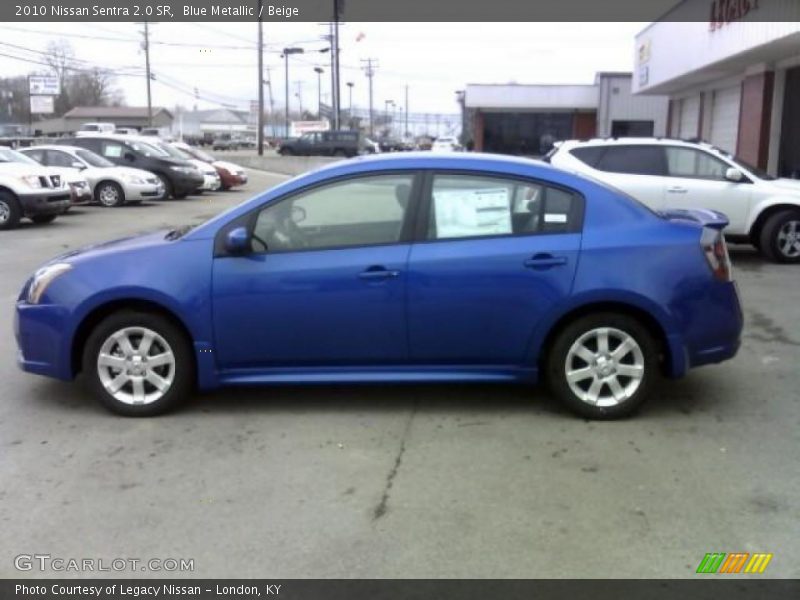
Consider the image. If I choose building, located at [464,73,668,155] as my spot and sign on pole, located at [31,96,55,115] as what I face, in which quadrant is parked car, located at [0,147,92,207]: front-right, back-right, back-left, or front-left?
front-left

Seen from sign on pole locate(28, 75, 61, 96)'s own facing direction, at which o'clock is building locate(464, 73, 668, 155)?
The building is roughly at 10 o'clock from the sign on pole.

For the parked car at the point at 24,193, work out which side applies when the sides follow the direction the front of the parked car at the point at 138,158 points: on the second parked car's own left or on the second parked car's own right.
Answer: on the second parked car's own right

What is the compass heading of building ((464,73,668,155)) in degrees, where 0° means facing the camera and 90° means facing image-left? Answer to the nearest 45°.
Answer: approximately 0°

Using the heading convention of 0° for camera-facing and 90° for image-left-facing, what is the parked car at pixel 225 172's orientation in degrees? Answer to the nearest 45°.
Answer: approximately 315°

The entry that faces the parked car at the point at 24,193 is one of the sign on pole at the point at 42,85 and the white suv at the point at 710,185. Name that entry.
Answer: the sign on pole

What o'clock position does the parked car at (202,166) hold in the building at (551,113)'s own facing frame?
The parked car is roughly at 1 o'clock from the building.

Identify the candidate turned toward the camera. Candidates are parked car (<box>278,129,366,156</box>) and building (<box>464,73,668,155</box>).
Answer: the building

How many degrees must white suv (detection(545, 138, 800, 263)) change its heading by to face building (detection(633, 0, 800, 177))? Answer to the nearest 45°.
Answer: approximately 90° to its left

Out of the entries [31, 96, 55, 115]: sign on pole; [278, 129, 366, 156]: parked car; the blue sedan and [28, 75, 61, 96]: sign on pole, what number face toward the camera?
2

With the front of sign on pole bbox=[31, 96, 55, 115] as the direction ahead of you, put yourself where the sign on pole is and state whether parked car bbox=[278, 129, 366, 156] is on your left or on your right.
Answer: on your left

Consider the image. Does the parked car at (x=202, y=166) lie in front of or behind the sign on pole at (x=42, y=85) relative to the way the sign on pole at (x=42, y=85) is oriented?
in front

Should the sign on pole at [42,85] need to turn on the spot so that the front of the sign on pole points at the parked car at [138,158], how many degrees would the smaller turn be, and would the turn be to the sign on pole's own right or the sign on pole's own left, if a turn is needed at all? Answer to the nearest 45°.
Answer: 0° — it already faces it

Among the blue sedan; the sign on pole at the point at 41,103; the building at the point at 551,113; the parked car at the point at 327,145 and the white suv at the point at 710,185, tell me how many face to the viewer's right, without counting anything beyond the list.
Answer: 1

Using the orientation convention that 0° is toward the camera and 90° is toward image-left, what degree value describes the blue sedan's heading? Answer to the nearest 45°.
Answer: approximately 90°

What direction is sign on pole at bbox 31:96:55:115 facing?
toward the camera

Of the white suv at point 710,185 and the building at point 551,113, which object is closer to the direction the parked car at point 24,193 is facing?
the white suv

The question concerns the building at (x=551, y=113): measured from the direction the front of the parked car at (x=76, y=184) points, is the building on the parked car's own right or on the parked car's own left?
on the parked car's own left

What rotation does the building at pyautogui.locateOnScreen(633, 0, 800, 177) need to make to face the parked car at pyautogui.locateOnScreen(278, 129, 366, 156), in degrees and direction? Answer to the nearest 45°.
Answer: approximately 90° to its right

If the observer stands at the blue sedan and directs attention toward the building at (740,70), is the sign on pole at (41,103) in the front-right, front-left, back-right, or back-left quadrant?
front-left
